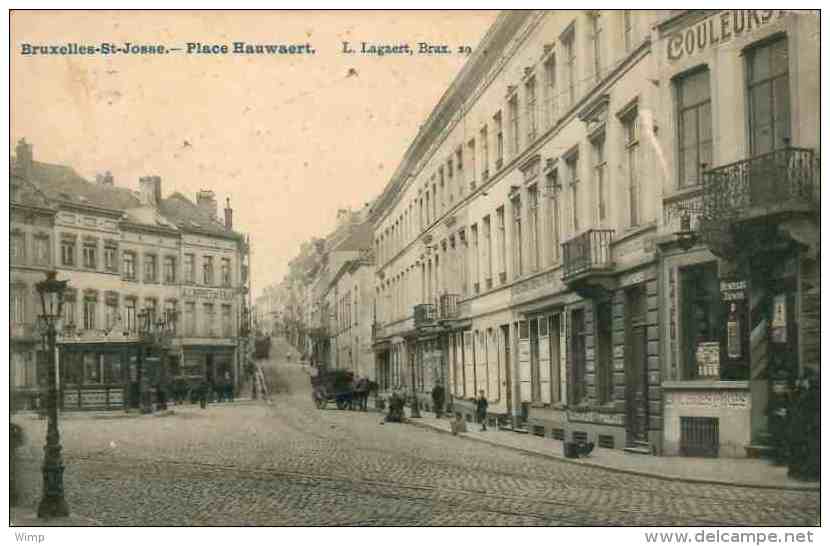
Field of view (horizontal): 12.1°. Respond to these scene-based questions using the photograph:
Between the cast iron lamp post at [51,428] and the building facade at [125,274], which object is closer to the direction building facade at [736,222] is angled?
the cast iron lamp post

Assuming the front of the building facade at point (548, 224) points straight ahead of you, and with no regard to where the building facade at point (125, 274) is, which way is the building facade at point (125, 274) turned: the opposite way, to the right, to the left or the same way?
to the left

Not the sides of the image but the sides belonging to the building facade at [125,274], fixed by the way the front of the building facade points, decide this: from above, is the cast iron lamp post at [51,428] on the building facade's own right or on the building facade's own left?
on the building facade's own right

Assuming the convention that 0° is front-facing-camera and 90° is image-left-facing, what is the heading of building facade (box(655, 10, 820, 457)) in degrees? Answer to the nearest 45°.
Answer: approximately 45°
